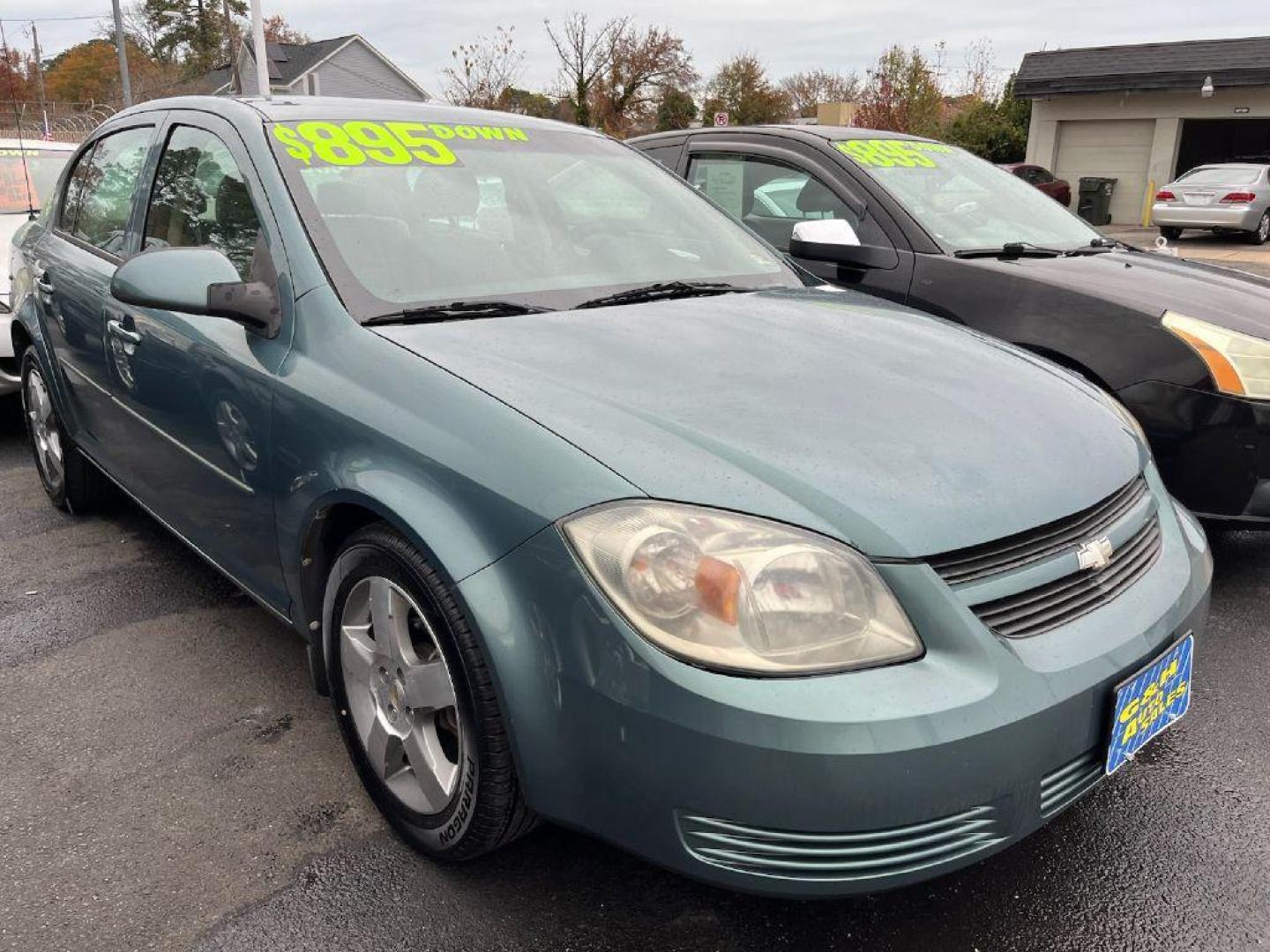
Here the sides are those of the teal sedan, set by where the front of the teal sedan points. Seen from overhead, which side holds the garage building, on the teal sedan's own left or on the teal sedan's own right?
on the teal sedan's own left

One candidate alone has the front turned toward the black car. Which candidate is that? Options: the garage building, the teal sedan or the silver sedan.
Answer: the garage building

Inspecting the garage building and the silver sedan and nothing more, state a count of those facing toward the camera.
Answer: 1

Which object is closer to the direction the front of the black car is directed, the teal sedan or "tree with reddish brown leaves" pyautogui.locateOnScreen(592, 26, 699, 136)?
the teal sedan

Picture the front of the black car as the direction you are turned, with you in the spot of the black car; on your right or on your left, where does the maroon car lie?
on your left

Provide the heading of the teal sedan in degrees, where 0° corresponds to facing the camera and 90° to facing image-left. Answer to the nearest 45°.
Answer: approximately 315°

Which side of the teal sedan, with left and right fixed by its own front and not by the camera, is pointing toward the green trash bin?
left

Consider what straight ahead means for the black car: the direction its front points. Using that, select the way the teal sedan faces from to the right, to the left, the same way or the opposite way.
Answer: the same way

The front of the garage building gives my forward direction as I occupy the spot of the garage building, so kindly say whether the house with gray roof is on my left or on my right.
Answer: on my right

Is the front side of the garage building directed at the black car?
yes

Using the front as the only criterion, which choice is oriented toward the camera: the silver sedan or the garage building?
the garage building

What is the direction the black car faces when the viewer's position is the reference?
facing the viewer and to the right of the viewer

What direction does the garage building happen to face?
toward the camera

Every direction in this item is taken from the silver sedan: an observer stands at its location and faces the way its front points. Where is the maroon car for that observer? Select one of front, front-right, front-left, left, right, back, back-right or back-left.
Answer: left

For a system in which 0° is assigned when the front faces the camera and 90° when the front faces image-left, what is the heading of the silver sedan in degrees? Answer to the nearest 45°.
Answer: approximately 225°

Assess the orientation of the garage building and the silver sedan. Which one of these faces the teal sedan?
the garage building

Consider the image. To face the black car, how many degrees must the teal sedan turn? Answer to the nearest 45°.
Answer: approximately 90° to its left

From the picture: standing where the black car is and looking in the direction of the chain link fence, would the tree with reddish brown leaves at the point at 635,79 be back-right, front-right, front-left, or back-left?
front-right
